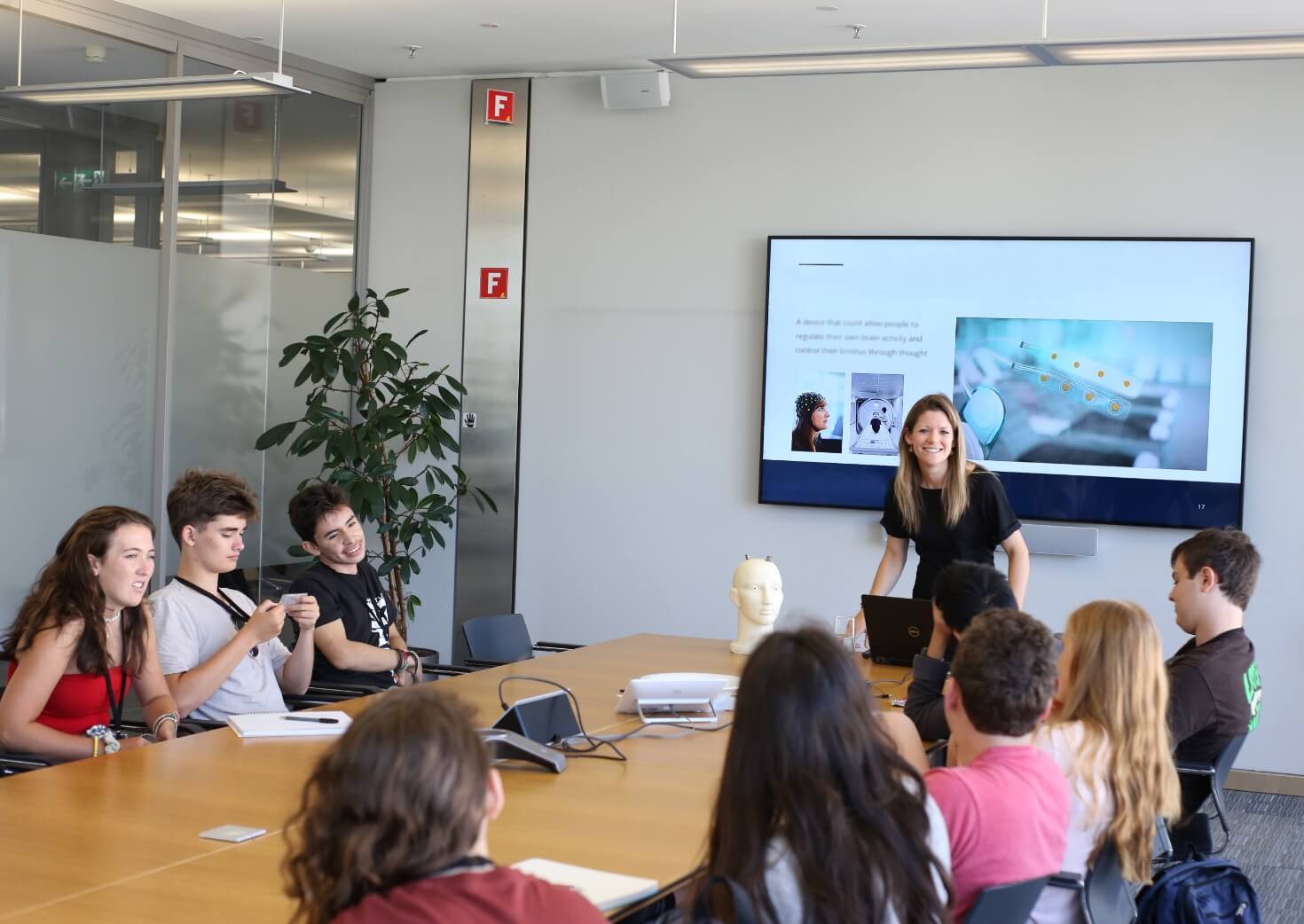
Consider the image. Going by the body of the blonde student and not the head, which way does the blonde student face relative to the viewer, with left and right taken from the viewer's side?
facing away from the viewer and to the left of the viewer

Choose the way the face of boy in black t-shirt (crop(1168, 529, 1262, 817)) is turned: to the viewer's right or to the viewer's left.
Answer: to the viewer's left

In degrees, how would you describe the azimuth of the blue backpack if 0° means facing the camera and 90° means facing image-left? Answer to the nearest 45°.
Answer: approximately 315°

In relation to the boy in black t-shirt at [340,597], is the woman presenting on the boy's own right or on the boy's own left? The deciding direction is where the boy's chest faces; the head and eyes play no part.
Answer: on the boy's own left

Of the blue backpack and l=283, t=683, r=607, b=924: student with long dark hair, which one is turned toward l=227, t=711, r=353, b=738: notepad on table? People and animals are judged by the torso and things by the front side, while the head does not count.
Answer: the student with long dark hair

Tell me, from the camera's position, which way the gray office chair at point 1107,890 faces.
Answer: facing away from the viewer and to the left of the viewer

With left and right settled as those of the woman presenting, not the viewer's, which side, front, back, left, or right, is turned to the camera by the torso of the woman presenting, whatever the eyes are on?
front

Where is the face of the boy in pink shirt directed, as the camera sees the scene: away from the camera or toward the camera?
away from the camera

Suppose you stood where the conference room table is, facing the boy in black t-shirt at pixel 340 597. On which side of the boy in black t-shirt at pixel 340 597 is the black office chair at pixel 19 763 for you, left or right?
left

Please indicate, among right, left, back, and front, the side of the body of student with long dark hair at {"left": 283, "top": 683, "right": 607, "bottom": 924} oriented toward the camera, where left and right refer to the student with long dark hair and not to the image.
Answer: back

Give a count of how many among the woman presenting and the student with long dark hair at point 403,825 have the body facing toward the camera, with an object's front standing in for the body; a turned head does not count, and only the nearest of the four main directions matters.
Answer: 1

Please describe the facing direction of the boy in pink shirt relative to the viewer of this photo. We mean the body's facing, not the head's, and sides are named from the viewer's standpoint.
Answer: facing away from the viewer and to the left of the viewer

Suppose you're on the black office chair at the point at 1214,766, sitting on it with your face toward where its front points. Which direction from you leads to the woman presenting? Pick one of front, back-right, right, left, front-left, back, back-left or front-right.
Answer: front-right

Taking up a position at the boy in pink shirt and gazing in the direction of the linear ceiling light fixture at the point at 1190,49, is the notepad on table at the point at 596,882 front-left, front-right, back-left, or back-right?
back-left

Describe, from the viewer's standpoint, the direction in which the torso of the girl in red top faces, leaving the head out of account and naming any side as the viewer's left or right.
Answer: facing the viewer and to the right of the viewer
